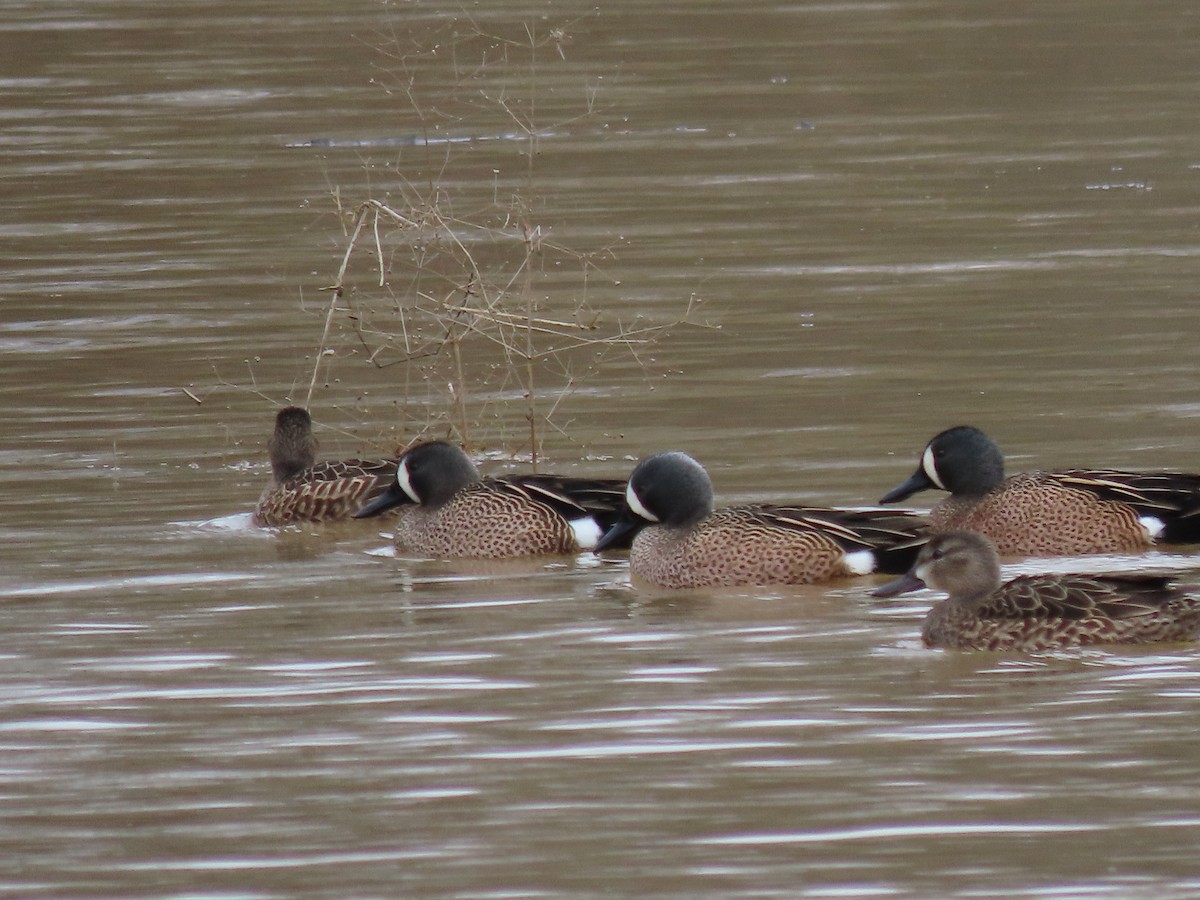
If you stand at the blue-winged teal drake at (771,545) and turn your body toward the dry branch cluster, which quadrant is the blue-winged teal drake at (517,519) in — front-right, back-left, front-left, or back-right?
front-left

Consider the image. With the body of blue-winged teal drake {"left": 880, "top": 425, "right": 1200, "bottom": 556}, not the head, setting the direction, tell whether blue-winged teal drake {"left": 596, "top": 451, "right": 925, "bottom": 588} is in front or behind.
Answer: in front

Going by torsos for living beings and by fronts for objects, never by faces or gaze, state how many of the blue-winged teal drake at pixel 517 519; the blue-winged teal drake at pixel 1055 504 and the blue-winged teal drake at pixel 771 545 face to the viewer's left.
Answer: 3

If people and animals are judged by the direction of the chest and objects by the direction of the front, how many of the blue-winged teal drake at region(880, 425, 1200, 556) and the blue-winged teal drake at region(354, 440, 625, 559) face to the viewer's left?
2

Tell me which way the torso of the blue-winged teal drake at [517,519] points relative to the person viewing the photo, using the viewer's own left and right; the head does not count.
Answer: facing to the left of the viewer

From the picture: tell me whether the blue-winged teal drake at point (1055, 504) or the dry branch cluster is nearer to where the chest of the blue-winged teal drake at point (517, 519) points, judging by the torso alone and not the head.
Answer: the dry branch cluster

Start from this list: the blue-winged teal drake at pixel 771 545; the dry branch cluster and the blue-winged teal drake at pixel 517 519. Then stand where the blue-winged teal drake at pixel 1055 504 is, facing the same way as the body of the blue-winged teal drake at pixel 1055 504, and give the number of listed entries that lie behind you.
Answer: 0

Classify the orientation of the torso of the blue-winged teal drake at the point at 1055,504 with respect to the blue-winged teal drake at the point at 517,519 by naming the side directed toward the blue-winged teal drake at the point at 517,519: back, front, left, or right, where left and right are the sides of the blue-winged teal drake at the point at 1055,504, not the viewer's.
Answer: front

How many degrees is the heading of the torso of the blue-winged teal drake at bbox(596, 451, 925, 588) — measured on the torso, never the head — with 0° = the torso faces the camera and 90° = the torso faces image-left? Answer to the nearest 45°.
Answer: approximately 90°

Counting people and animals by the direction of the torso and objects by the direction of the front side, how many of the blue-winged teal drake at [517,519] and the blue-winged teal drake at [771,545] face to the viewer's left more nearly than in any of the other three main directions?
2

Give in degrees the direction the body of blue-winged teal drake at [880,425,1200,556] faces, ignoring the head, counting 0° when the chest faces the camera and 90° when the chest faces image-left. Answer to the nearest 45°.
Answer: approximately 90°

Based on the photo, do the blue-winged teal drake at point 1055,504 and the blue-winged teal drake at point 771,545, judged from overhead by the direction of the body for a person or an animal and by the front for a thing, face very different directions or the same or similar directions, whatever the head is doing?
same or similar directions

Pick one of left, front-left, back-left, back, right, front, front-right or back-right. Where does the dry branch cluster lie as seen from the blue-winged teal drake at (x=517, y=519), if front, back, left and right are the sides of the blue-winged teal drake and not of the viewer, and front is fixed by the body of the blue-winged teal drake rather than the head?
right

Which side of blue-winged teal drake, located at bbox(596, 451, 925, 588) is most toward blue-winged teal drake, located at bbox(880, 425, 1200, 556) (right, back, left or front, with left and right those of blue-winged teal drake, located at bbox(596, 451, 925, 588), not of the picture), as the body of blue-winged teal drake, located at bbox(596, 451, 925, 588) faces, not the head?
back

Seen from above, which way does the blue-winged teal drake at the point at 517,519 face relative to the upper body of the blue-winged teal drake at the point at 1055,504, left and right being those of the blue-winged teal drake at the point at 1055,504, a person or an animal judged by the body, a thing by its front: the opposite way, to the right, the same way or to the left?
the same way
